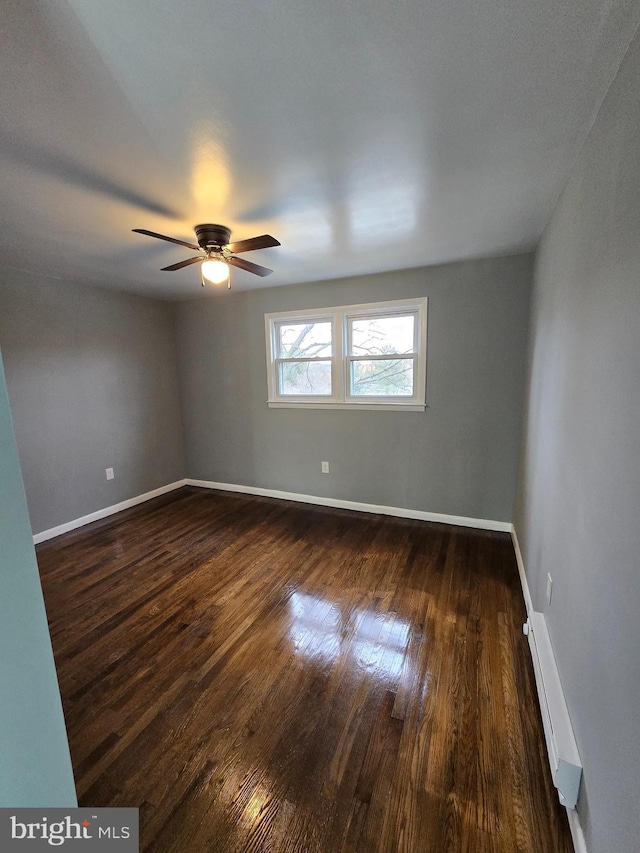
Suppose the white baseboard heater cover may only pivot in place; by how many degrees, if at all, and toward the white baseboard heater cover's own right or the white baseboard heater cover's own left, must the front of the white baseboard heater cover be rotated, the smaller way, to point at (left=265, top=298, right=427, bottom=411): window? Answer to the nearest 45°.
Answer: approximately 45° to the white baseboard heater cover's own right

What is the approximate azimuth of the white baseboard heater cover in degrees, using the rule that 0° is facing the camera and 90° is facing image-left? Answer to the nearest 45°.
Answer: approximately 90°
